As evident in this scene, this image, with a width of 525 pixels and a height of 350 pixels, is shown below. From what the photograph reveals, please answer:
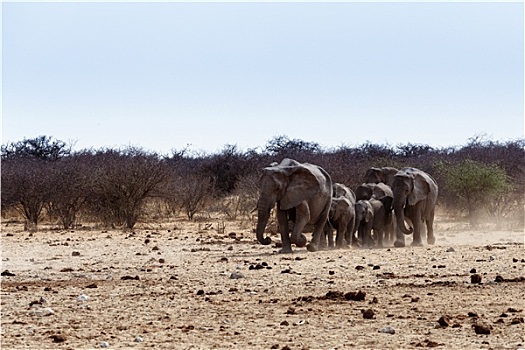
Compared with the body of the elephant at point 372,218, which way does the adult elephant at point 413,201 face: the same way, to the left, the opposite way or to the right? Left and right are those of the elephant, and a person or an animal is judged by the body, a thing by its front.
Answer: the same way

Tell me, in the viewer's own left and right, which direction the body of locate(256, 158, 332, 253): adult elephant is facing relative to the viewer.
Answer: facing the viewer and to the left of the viewer

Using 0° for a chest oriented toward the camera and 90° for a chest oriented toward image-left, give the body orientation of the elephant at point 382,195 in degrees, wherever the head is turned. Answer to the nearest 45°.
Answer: approximately 45°

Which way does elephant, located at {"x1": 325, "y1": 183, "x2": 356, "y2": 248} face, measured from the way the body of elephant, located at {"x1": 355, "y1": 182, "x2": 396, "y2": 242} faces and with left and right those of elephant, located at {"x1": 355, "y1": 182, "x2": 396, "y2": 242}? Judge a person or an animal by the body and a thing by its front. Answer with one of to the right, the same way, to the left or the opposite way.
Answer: the same way

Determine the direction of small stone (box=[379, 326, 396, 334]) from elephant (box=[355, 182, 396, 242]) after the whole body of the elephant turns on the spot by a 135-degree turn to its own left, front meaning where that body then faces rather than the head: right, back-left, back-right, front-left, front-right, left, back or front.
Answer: right

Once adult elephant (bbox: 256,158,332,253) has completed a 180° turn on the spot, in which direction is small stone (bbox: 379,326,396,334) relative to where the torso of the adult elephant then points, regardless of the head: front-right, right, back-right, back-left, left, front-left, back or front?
back-right

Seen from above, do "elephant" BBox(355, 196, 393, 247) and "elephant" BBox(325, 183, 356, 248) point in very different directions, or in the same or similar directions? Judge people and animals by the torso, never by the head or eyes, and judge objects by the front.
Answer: same or similar directions

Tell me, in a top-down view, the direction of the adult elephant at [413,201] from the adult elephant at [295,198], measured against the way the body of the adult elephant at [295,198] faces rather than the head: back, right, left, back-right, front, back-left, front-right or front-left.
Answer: back

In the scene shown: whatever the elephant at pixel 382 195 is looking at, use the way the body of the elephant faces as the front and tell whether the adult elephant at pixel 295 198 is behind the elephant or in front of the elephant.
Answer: in front

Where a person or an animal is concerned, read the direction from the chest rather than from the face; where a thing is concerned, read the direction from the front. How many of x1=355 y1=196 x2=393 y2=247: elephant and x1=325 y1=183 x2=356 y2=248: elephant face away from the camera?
0

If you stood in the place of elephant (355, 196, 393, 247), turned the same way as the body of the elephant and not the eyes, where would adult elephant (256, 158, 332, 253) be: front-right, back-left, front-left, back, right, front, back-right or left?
front

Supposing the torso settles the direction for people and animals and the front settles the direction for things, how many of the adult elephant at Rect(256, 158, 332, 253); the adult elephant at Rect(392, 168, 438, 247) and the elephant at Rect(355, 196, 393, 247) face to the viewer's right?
0

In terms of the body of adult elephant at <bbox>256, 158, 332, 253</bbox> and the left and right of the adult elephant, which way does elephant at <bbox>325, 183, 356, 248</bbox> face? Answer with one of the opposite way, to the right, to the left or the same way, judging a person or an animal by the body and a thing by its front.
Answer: the same way

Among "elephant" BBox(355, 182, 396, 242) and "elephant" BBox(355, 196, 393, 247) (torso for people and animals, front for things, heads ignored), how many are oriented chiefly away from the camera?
0

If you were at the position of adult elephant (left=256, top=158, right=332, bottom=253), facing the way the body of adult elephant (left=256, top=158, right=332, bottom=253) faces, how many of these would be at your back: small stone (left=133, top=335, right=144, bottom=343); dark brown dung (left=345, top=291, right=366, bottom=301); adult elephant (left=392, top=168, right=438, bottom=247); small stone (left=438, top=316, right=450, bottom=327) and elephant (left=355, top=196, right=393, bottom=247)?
2

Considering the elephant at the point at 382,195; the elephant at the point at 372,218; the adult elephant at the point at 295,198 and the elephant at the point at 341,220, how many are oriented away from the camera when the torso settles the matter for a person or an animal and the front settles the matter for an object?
0

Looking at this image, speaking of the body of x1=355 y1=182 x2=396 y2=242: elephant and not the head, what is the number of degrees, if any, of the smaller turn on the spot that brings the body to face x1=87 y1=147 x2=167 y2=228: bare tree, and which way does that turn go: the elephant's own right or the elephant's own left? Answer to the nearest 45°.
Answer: approximately 90° to the elephant's own right

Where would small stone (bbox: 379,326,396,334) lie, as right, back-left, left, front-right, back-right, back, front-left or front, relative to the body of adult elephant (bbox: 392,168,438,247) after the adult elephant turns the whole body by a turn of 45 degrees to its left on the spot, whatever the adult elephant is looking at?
front

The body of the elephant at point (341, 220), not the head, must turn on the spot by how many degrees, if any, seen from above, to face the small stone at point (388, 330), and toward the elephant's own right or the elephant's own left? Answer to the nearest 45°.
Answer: approximately 45° to the elephant's own left
